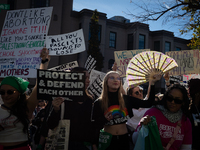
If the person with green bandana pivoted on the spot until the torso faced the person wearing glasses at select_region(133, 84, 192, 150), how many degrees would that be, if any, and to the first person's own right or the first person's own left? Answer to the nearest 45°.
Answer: approximately 135° to the first person's own left

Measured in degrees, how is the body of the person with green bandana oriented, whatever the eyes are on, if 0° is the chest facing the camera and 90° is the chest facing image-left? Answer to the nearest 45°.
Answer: approximately 45°

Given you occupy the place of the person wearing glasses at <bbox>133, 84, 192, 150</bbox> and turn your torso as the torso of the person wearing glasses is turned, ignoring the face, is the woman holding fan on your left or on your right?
on your right

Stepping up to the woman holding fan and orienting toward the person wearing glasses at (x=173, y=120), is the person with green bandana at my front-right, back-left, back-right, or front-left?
back-right

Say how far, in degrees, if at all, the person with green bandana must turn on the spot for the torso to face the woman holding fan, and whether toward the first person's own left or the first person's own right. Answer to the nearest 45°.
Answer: approximately 135° to the first person's own left

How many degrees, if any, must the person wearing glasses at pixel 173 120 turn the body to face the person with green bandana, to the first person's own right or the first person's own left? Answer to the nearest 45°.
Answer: approximately 90° to the first person's own right

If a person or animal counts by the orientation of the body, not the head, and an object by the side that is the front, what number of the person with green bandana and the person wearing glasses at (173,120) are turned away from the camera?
0

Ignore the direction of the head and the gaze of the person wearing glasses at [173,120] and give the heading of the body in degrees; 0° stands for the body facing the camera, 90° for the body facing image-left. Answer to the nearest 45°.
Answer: approximately 0°

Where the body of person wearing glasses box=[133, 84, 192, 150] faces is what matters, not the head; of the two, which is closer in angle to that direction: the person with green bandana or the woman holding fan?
the person with green bandana
